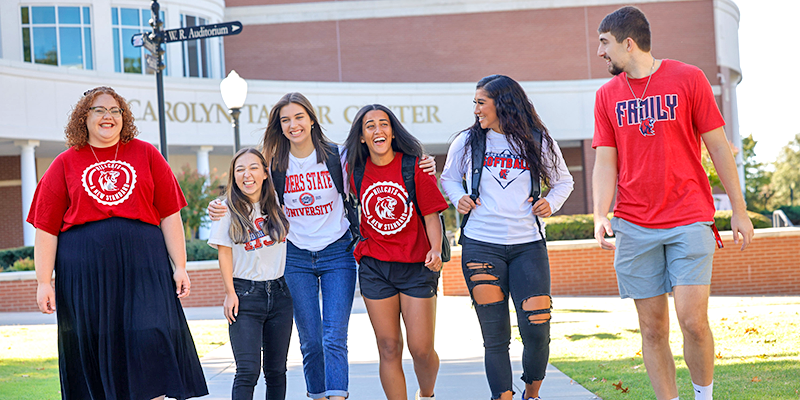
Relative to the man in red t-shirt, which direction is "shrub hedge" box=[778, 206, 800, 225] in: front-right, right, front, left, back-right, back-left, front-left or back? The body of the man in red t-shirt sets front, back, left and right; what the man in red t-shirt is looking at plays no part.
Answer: back

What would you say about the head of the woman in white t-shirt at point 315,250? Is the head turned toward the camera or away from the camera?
toward the camera

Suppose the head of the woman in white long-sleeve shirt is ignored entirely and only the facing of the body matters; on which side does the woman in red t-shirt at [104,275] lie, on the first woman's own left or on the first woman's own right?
on the first woman's own right

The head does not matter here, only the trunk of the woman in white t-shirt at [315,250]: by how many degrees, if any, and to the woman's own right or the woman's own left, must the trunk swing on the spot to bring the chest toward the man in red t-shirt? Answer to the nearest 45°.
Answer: approximately 45° to the woman's own left

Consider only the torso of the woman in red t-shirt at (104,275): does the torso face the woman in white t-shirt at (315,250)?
no

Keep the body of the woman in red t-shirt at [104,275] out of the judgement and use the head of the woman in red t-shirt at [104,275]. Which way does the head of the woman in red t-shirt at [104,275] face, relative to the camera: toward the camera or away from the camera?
toward the camera

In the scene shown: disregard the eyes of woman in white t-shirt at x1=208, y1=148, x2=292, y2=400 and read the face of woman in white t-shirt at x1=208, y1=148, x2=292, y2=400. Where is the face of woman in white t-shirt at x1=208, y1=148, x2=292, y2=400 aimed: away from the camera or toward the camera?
toward the camera

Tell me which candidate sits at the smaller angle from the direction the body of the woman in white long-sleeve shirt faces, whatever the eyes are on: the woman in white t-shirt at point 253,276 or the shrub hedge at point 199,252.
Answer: the woman in white t-shirt

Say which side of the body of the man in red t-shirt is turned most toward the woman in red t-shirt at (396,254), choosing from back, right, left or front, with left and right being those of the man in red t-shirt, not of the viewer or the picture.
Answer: right

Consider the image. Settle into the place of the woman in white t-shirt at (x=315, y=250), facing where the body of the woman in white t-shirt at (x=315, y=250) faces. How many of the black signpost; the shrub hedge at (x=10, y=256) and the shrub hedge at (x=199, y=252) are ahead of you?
0

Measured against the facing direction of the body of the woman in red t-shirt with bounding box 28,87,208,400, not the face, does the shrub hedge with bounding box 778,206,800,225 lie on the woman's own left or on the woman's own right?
on the woman's own left

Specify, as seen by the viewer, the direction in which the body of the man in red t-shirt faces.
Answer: toward the camera

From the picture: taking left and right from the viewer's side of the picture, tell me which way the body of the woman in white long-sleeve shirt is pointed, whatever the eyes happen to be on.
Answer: facing the viewer

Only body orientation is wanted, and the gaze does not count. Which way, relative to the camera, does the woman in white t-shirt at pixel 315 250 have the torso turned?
toward the camera

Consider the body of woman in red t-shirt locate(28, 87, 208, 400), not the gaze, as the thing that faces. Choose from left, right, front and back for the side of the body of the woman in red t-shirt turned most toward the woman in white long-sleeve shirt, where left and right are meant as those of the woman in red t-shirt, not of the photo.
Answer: left

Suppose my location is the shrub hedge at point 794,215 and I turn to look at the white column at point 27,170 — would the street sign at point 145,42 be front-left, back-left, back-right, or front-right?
front-left

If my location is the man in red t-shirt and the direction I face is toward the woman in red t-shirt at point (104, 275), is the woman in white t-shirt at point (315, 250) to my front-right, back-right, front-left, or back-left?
front-right

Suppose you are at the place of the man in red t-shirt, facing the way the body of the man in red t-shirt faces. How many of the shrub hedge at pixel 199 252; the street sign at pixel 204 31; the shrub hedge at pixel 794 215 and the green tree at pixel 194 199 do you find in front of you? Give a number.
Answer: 0
